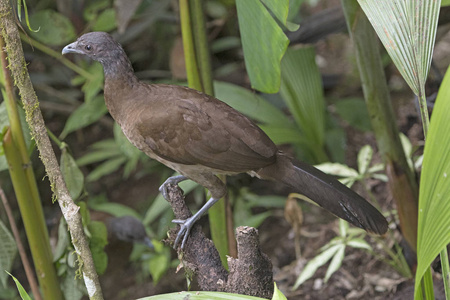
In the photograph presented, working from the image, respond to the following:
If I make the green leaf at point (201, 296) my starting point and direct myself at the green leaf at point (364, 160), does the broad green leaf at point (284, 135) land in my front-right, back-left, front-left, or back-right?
front-left

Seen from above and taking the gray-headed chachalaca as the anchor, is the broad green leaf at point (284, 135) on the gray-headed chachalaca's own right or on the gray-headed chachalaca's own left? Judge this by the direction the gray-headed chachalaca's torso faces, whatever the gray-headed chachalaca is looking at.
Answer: on the gray-headed chachalaca's own right

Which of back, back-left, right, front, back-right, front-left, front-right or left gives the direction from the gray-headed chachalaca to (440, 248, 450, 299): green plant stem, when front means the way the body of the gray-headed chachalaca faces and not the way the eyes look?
back-left

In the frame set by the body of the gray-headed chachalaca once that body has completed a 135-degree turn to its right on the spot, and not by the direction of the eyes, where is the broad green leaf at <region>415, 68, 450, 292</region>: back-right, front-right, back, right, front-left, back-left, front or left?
right

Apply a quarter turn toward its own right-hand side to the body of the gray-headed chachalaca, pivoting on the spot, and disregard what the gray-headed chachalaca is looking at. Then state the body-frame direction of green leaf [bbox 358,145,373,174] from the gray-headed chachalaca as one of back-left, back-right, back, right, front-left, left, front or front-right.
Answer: front-right

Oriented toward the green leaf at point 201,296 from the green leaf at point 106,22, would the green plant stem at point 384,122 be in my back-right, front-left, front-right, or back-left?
front-left

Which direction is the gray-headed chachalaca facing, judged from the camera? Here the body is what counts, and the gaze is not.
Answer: to the viewer's left

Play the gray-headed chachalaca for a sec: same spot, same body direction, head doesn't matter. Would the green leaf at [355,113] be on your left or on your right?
on your right
